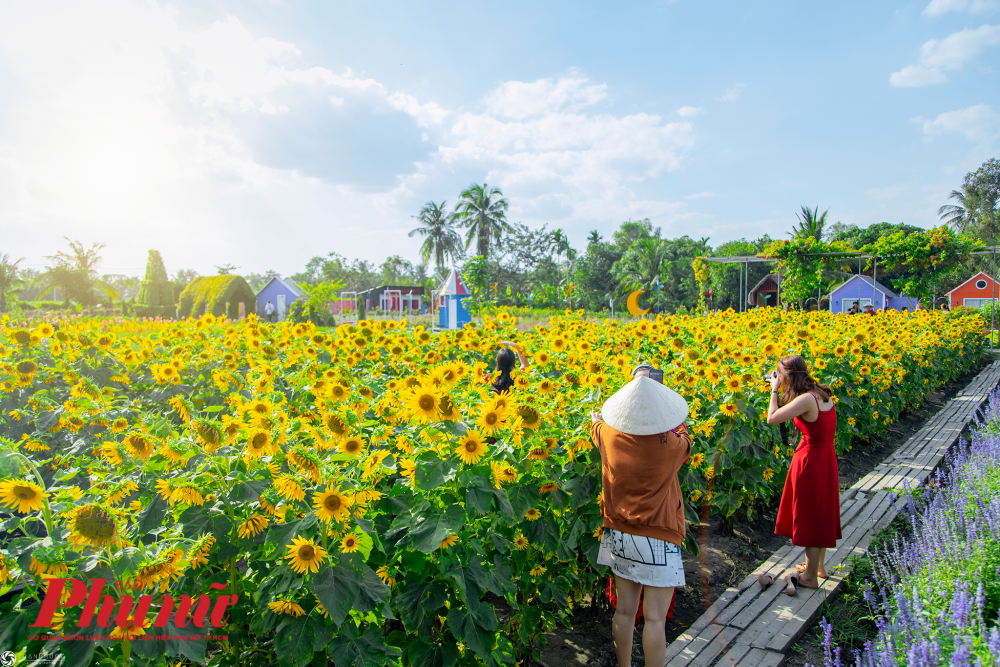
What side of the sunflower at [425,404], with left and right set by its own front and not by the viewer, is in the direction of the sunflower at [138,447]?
right

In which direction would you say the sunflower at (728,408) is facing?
toward the camera

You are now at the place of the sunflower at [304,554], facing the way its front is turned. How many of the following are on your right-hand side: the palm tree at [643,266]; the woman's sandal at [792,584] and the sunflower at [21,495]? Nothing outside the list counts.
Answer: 1

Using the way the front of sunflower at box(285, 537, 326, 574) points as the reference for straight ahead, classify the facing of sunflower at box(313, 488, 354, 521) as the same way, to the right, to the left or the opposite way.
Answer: the same way

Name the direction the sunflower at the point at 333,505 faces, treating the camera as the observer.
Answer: facing the viewer

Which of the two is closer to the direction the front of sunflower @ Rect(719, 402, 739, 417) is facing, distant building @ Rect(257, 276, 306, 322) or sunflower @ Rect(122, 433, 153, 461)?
the sunflower

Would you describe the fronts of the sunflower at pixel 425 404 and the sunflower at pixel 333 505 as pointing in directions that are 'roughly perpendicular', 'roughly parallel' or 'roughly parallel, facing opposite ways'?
roughly parallel

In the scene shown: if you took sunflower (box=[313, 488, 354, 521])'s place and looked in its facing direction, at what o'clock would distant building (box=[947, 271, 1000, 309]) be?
The distant building is roughly at 8 o'clock from the sunflower.

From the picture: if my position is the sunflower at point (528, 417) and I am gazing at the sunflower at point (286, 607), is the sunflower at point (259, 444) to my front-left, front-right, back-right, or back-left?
front-right

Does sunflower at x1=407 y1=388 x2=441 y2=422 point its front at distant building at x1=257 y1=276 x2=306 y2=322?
no

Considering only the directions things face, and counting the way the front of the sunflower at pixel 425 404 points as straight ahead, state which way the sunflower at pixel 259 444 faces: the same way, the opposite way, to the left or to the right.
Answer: the same way

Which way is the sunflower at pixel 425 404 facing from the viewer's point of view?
toward the camera

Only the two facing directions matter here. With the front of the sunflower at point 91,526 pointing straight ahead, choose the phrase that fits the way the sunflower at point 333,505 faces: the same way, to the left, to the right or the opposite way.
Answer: the same way

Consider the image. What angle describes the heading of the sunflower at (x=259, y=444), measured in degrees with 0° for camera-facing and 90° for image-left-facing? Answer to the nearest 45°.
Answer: approximately 0°
